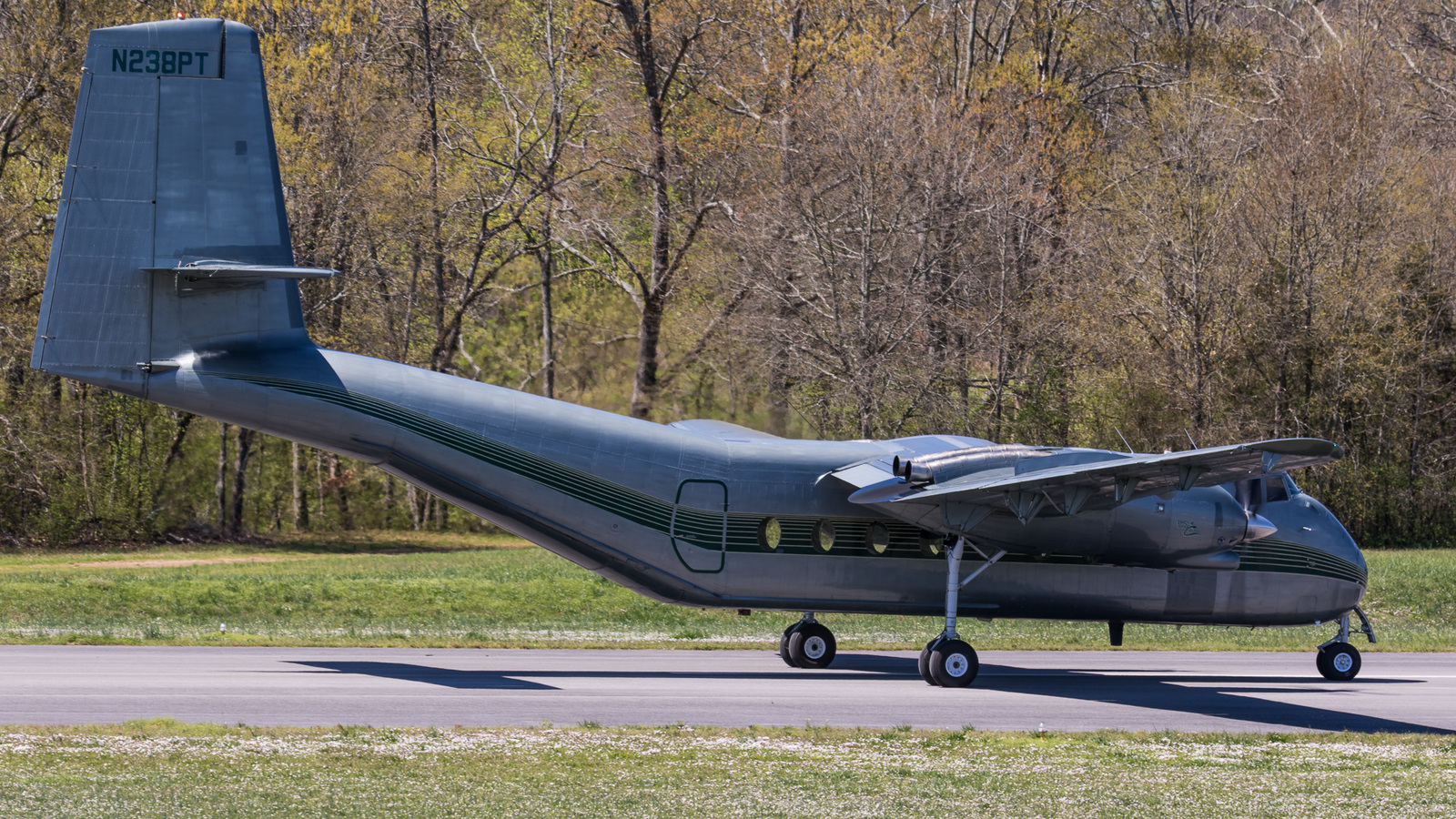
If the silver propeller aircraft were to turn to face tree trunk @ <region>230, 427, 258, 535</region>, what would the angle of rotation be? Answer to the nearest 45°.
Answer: approximately 135° to its left

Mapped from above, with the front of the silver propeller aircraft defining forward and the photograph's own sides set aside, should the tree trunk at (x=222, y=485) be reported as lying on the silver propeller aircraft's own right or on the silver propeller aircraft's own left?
on the silver propeller aircraft's own left

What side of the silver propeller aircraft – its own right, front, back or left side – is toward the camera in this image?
right
